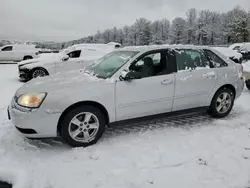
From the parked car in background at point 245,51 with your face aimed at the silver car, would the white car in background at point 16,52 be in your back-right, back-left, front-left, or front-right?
front-right

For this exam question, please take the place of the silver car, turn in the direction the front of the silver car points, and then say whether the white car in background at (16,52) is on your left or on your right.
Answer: on your right

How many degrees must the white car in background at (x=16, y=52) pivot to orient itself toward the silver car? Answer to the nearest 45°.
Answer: approximately 90° to its left

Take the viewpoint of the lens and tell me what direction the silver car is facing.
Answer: facing the viewer and to the left of the viewer

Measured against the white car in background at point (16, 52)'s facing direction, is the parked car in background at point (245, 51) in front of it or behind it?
behind

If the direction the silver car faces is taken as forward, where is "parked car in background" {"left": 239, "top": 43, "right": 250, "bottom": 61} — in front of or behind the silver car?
behind

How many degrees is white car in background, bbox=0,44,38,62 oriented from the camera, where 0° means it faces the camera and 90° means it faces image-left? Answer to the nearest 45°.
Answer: approximately 90°

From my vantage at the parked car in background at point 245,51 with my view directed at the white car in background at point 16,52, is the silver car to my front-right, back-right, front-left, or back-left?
front-left
